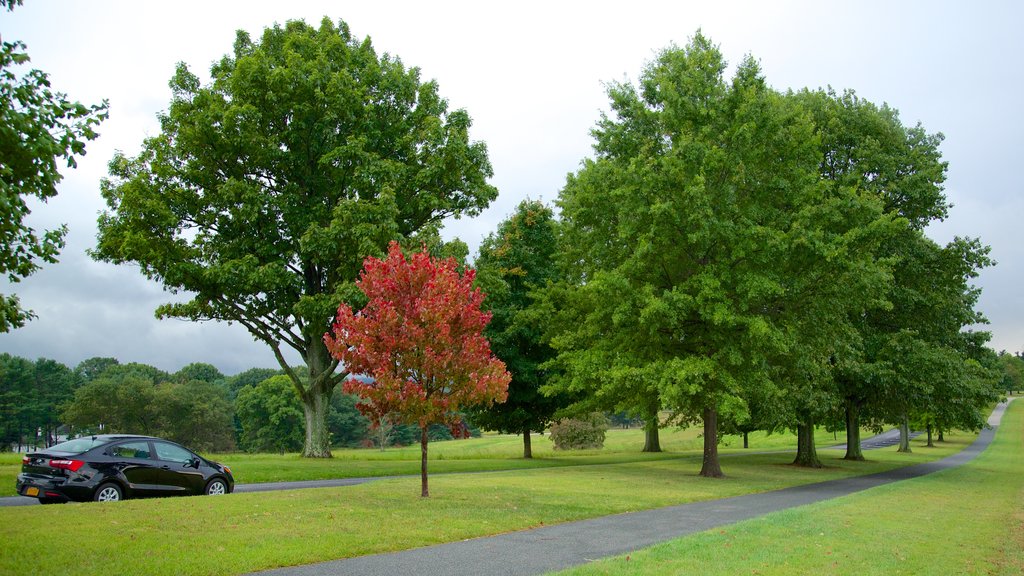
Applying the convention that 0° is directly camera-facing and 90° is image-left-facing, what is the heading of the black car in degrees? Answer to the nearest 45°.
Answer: approximately 225°
